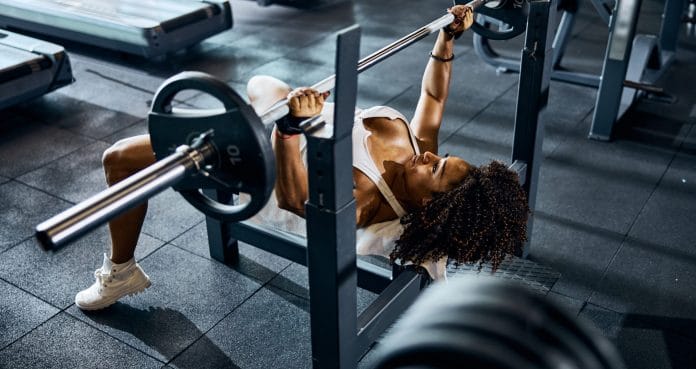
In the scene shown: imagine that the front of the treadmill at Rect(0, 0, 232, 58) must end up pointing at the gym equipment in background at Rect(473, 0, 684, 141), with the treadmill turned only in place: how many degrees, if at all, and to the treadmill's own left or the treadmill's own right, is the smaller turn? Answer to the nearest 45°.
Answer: approximately 180°

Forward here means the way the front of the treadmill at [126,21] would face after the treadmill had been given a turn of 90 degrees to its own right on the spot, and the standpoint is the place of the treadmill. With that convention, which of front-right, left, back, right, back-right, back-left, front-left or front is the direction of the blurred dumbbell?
back-right

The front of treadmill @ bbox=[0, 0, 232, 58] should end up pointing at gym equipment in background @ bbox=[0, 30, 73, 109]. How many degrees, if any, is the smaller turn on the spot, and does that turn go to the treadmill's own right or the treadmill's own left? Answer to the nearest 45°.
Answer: approximately 90° to the treadmill's own left

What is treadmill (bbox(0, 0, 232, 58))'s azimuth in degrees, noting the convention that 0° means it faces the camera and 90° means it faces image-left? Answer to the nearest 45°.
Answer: approximately 135°

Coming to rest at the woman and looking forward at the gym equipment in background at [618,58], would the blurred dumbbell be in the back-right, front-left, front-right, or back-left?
back-right

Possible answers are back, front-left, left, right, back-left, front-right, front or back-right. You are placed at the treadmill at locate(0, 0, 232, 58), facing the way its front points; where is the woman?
back-left

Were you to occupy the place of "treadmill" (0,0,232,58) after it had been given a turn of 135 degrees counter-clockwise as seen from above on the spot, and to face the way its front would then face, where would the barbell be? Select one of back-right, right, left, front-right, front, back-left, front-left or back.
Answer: front
